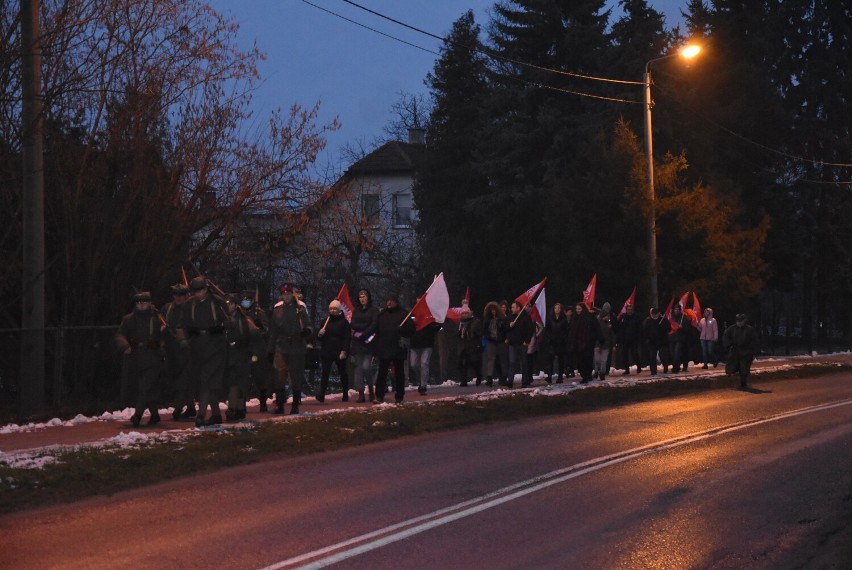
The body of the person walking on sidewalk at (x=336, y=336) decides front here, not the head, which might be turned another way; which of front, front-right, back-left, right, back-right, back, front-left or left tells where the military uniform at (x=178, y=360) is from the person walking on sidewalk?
front

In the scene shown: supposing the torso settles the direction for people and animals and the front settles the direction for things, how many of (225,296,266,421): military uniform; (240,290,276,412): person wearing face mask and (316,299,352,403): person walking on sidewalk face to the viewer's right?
0

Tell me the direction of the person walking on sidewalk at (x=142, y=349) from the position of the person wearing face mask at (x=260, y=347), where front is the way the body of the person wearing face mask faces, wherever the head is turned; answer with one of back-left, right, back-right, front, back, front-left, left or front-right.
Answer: front

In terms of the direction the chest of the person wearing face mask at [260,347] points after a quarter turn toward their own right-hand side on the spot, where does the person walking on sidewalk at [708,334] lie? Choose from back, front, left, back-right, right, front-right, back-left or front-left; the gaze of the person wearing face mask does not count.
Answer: right

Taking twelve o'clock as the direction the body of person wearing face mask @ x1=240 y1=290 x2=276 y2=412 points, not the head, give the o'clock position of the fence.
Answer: The fence is roughly at 2 o'clock from the person wearing face mask.

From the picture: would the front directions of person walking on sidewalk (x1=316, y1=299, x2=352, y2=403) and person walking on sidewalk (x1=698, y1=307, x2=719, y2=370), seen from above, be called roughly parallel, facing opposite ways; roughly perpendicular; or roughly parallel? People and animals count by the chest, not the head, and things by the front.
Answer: roughly parallel

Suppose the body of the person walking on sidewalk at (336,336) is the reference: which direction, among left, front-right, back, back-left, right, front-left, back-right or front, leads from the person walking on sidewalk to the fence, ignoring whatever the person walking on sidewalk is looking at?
front-right

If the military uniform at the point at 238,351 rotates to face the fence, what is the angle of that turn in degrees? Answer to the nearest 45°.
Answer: approximately 90° to its right

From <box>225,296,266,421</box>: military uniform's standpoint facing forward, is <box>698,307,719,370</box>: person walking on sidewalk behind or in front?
behind

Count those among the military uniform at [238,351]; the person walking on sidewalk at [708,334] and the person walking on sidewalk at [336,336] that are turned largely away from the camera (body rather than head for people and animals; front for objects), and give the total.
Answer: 0

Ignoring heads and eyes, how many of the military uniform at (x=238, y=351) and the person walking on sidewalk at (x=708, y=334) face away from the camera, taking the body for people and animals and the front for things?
0

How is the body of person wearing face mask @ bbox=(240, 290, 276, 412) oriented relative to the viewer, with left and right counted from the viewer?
facing the viewer and to the left of the viewer

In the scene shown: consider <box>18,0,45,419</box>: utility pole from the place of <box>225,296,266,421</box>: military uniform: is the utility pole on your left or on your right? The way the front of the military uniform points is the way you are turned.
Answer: on your right

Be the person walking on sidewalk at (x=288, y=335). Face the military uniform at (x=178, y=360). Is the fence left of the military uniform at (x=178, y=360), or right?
right

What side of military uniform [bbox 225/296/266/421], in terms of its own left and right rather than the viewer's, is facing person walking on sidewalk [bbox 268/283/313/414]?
back

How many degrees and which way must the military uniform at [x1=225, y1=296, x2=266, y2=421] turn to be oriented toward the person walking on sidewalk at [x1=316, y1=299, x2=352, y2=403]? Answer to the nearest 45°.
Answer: approximately 180°

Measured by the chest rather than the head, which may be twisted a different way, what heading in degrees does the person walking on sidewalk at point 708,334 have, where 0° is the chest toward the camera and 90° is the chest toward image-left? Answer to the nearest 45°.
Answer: approximately 45°
